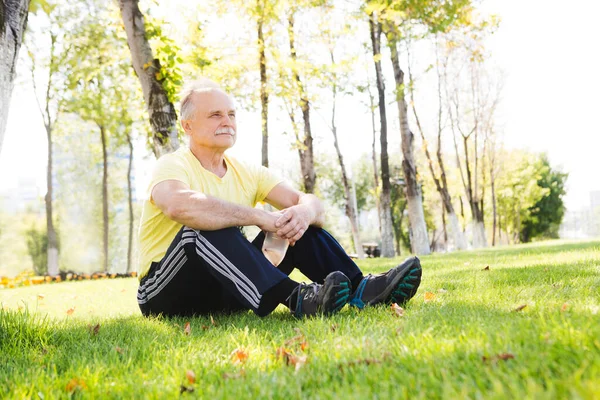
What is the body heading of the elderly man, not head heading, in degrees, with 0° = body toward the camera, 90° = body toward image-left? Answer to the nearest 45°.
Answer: approximately 315°

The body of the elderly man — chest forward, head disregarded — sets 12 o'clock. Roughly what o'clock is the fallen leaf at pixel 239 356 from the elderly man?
The fallen leaf is roughly at 1 o'clock from the elderly man.

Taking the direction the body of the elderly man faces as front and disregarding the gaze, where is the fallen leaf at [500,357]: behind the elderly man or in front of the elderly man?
in front

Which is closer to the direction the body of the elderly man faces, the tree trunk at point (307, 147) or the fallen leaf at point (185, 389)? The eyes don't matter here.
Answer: the fallen leaf

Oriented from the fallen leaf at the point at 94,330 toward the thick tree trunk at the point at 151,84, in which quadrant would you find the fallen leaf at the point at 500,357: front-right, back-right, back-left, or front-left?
back-right

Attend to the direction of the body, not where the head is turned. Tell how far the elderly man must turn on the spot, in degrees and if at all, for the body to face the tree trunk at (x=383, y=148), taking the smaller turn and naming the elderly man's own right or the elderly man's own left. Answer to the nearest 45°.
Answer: approximately 135° to the elderly man's own left

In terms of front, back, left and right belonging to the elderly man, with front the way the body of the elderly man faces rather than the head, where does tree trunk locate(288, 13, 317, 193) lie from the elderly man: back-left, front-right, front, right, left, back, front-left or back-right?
back-left

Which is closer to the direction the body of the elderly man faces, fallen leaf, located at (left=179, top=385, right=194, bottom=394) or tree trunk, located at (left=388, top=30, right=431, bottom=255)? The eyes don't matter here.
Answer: the fallen leaf

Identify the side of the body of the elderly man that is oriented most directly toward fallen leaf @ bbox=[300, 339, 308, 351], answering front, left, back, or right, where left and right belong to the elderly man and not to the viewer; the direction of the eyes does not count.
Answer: front

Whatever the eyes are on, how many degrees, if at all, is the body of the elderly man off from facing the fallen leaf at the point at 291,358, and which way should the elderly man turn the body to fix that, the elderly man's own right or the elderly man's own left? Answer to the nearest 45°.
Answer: approximately 45° to the elderly man's own right

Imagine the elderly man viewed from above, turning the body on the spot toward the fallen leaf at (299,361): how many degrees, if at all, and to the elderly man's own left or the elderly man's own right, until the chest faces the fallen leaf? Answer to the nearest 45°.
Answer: approximately 45° to the elderly man's own right
